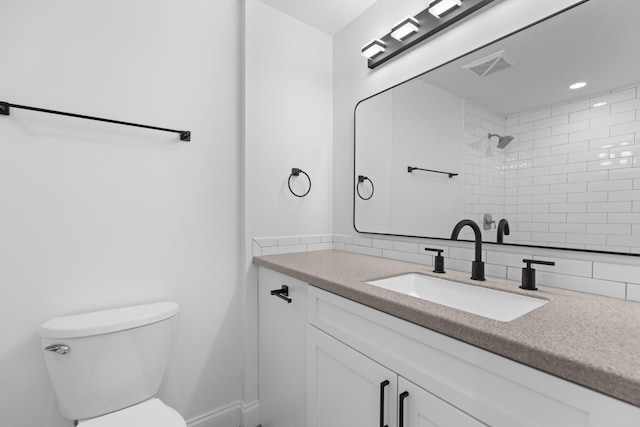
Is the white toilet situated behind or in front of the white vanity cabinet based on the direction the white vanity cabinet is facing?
in front

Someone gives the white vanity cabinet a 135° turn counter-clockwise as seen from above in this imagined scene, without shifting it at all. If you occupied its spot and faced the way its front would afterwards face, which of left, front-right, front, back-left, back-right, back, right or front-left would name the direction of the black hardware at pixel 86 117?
back
